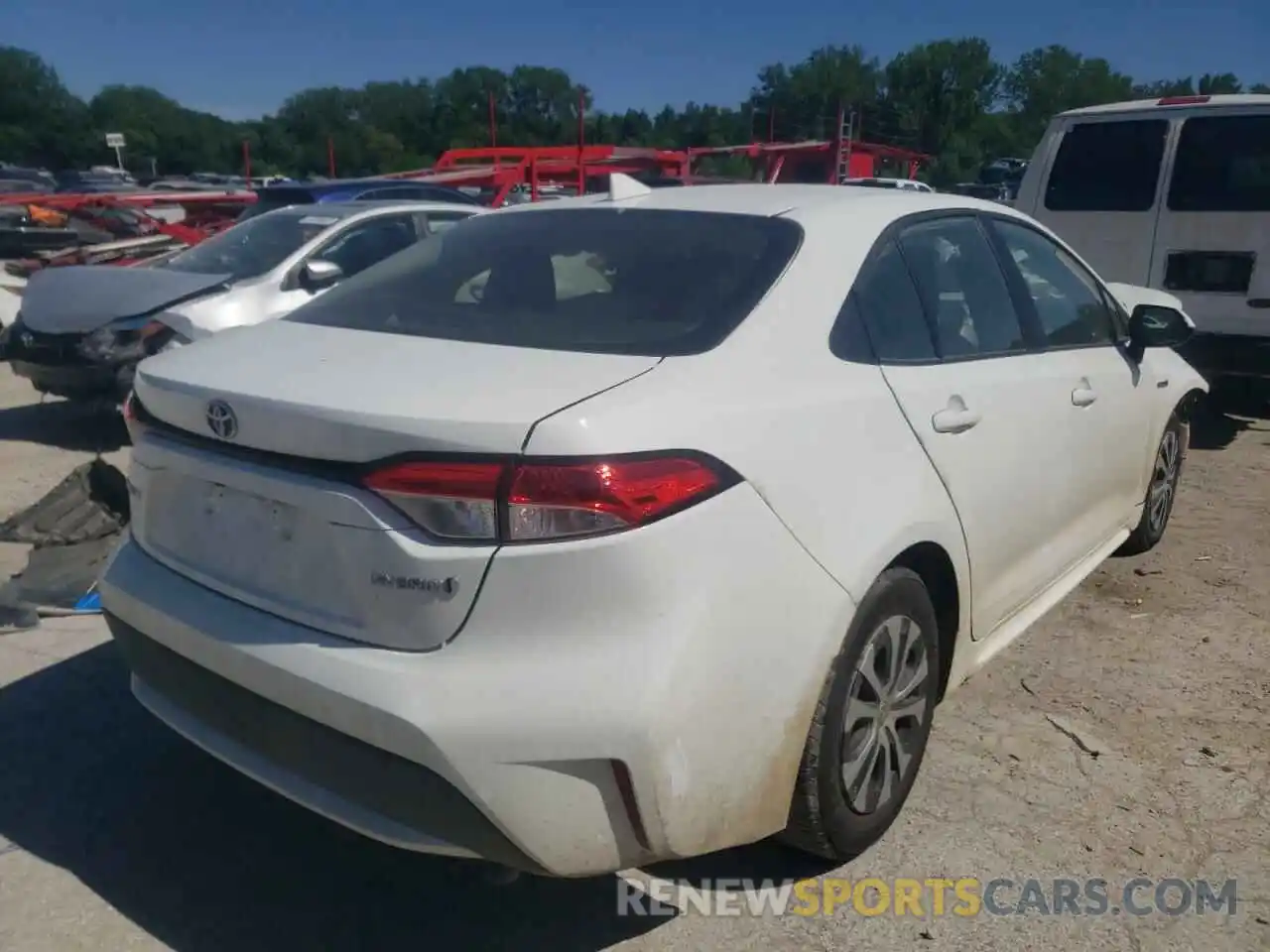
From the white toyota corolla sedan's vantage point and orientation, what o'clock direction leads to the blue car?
The blue car is roughly at 10 o'clock from the white toyota corolla sedan.

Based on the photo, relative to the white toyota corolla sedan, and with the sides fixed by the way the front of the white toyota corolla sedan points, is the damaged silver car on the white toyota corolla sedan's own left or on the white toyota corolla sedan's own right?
on the white toyota corolla sedan's own left

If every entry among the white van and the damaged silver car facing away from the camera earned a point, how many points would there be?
1

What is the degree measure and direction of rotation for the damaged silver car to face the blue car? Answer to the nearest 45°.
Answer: approximately 180°

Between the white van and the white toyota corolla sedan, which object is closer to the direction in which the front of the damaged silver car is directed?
the white toyota corolla sedan

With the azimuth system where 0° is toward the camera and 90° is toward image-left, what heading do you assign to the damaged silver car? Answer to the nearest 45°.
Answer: approximately 45°

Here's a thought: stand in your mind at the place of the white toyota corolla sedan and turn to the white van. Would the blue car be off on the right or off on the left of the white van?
left

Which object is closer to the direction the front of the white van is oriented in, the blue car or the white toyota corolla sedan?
the blue car

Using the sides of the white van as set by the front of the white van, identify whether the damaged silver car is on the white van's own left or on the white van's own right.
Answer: on the white van's own left

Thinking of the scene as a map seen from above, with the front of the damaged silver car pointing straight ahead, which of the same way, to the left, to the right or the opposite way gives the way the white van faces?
the opposite way

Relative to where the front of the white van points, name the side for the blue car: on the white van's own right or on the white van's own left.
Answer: on the white van's own left

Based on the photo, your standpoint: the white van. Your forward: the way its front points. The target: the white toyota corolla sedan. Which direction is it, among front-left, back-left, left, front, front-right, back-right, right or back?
back

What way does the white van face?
away from the camera

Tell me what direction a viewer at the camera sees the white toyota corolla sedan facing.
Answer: facing away from the viewer and to the right of the viewer

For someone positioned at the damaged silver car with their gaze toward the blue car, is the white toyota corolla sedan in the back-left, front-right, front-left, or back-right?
back-right
